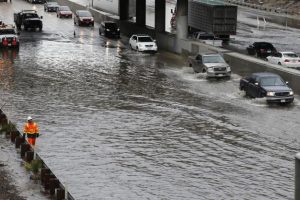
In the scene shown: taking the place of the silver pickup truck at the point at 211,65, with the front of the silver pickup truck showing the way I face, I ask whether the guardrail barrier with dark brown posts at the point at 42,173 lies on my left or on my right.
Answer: on my right

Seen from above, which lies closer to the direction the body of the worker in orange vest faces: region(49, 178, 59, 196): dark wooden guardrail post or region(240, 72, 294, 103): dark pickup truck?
the dark wooden guardrail post

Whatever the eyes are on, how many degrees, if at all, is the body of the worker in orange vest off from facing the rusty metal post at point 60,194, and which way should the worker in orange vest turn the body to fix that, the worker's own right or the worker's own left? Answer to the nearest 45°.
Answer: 0° — they already face it

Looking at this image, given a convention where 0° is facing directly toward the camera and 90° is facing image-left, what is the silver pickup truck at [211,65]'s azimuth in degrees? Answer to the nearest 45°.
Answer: approximately 315°

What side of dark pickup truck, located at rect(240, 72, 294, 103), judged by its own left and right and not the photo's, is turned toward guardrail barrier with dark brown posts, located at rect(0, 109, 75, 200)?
right

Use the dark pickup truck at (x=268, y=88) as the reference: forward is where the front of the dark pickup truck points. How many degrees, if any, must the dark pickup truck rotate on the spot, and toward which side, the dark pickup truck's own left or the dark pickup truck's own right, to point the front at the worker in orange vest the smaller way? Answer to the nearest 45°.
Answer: approximately 90° to the dark pickup truck's own right

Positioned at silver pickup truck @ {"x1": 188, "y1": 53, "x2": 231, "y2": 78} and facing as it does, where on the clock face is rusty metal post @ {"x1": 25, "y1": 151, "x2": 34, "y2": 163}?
The rusty metal post is roughly at 2 o'clock from the silver pickup truck.
